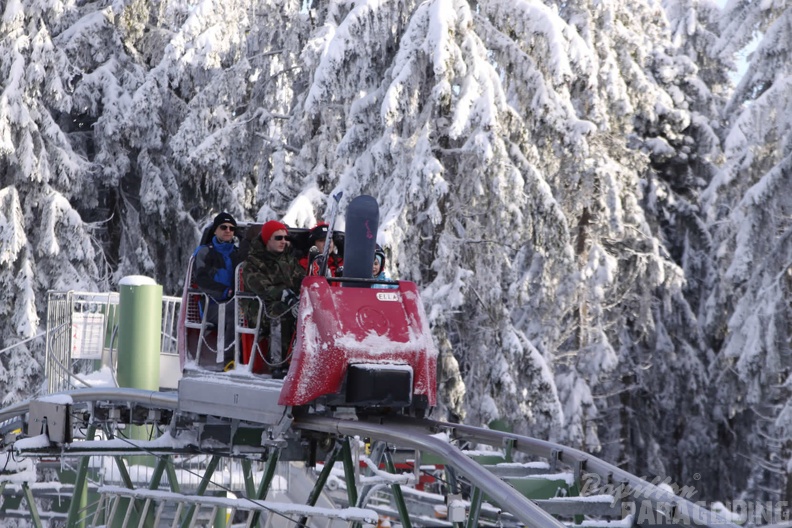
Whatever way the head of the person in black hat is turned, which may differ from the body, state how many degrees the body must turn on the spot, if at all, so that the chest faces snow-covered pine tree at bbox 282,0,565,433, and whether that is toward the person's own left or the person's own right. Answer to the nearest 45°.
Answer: approximately 135° to the person's own left

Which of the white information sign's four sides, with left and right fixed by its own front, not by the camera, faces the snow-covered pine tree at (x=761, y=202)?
left

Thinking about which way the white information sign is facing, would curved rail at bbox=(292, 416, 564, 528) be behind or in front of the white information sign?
in front
